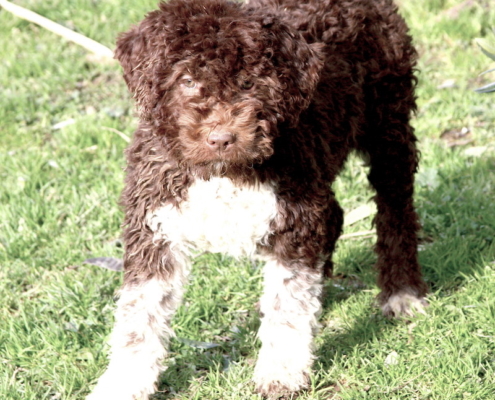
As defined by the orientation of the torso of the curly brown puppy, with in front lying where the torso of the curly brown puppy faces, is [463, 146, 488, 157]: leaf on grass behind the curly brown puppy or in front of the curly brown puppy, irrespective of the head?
behind

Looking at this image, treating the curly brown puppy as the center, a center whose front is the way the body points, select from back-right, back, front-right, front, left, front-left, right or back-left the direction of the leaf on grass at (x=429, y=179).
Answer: back

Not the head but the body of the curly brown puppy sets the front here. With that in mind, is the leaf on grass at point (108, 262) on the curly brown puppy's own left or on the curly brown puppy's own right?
on the curly brown puppy's own right

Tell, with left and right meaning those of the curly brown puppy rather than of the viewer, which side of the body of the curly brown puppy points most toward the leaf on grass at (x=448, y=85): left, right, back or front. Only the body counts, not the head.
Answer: back

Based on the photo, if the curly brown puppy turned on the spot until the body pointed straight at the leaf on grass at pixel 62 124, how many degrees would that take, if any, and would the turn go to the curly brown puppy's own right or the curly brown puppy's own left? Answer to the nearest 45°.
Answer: approximately 90° to the curly brown puppy's own right

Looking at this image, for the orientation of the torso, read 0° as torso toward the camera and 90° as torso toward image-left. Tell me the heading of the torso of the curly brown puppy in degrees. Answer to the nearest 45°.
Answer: approximately 45°

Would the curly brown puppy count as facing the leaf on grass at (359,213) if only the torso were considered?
no

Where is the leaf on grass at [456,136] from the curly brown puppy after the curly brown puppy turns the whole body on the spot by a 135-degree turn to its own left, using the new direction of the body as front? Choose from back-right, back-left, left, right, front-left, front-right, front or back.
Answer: front-left

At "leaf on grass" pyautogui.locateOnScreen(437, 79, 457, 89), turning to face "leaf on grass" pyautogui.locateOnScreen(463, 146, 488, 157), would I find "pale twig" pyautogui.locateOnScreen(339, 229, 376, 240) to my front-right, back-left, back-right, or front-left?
front-right
